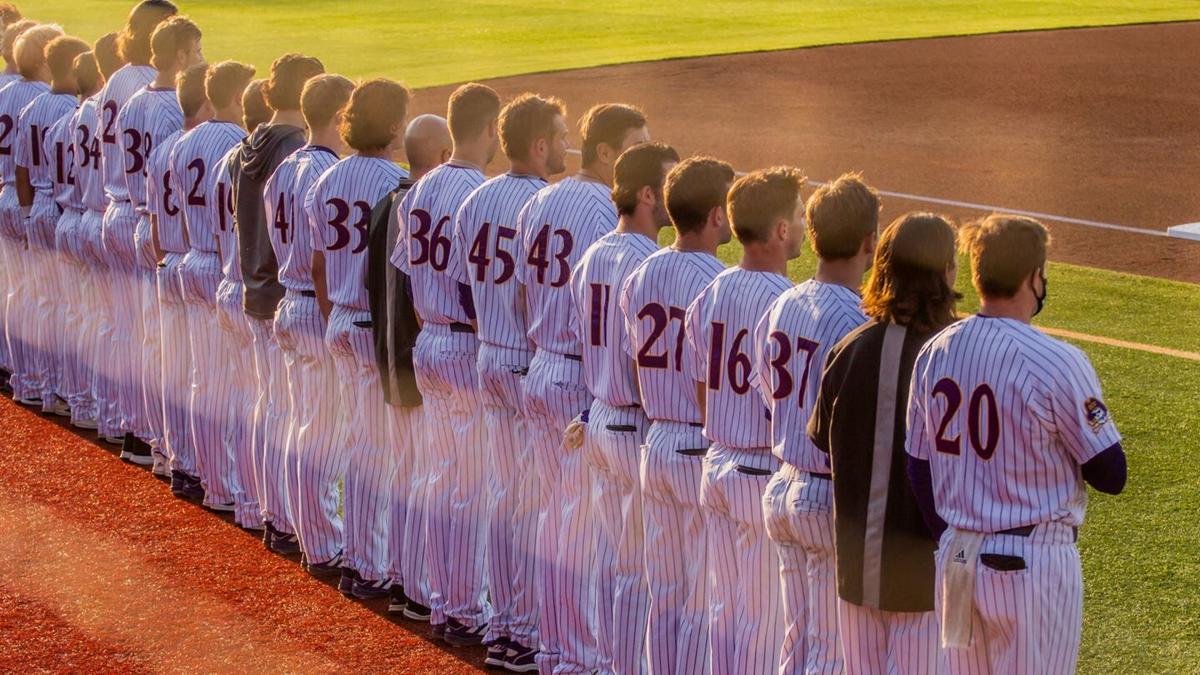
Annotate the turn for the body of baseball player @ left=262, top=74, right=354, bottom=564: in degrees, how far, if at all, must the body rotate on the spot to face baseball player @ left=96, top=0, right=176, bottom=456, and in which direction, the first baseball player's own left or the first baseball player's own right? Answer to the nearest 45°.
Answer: approximately 90° to the first baseball player's own left

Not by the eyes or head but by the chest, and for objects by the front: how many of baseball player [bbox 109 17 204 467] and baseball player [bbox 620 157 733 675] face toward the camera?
0

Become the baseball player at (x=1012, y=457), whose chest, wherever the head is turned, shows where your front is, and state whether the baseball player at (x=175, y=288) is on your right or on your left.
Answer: on your left

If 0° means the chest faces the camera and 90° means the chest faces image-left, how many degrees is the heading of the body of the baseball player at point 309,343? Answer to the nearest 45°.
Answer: approximately 225°

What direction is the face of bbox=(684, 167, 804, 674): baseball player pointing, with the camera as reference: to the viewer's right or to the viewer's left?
to the viewer's right

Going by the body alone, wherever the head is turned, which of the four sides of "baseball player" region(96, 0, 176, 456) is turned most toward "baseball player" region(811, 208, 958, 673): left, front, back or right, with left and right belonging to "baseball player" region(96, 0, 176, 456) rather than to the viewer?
right

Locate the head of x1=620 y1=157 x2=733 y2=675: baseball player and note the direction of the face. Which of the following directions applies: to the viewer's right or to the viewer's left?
to the viewer's right

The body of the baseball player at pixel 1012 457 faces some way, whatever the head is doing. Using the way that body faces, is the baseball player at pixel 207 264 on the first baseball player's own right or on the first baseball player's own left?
on the first baseball player's own left

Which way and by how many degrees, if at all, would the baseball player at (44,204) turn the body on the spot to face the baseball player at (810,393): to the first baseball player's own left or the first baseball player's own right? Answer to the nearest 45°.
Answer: approximately 135° to the first baseball player's own right

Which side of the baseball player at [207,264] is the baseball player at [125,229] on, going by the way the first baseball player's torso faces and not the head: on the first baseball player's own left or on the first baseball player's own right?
on the first baseball player's own left

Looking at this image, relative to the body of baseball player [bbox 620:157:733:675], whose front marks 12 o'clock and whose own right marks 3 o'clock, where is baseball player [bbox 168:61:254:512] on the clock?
baseball player [bbox 168:61:254:512] is roughly at 9 o'clock from baseball player [bbox 620:157:733:675].

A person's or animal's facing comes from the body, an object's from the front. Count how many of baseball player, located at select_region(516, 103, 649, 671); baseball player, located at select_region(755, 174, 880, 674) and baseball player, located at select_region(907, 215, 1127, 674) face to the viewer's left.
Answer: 0

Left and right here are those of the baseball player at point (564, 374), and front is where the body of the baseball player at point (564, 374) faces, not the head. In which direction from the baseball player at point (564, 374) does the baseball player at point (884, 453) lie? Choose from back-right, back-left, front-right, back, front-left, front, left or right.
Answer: right

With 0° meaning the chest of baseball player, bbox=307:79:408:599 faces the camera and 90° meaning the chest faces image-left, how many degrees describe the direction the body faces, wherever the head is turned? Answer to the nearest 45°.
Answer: approximately 225°

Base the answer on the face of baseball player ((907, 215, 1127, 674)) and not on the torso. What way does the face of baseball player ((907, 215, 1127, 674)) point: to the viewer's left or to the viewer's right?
to the viewer's right

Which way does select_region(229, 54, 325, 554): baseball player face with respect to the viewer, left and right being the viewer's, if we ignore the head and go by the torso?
facing away from the viewer and to the right of the viewer

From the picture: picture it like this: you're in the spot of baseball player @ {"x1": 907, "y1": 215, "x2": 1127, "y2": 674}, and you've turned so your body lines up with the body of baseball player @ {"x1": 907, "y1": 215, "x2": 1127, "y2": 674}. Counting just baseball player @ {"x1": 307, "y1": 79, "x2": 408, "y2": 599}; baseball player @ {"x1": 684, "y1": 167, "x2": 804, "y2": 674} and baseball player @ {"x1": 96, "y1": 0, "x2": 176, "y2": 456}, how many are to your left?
3

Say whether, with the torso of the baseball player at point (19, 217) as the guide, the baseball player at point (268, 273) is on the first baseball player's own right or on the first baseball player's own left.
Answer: on the first baseball player's own right

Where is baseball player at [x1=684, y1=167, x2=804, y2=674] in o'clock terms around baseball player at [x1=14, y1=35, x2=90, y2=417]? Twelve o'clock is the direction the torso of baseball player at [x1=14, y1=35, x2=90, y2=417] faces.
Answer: baseball player at [x1=684, y1=167, x2=804, y2=674] is roughly at 4 o'clock from baseball player at [x1=14, y1=35, x2=90, y2=417].
